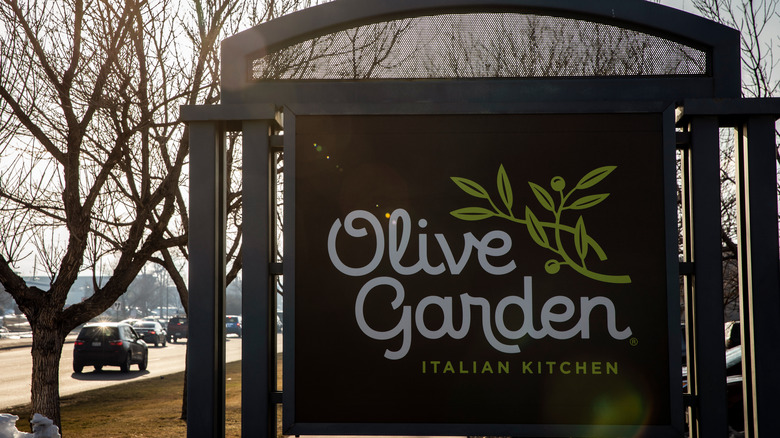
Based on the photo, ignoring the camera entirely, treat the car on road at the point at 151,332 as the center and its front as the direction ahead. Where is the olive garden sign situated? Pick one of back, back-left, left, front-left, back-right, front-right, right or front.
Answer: back-right

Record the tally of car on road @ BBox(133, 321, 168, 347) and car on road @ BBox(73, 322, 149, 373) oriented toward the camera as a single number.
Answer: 0

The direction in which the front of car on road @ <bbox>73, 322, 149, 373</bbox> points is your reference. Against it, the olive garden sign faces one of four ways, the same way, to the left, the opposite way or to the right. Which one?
the opposite way

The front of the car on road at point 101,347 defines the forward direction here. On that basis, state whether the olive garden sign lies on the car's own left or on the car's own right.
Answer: on the car's own right

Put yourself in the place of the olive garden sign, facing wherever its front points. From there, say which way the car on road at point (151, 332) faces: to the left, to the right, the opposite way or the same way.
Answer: the opposite way

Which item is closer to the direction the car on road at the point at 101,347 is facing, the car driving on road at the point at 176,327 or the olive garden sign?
the car driving on road

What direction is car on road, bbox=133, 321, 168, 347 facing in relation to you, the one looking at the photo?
facing away from the viewer and to the right of the viewer

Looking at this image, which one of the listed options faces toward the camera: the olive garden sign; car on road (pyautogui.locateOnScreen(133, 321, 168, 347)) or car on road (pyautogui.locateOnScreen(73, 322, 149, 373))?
the olive garden sign

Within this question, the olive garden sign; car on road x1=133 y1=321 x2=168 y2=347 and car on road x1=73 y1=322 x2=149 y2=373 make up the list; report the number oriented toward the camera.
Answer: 1

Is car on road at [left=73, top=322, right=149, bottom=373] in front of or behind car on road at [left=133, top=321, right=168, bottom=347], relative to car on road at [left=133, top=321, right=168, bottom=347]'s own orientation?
behind

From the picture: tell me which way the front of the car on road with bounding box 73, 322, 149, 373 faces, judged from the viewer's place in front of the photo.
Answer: facing away from the viewer and to the right of the viewer

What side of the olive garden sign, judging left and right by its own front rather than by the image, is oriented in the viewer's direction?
front
